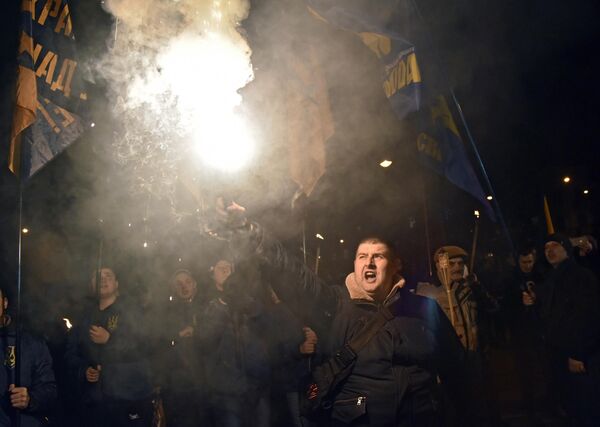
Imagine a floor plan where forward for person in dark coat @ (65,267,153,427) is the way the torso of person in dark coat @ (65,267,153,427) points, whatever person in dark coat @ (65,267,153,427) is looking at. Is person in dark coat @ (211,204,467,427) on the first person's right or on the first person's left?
on the first person's left

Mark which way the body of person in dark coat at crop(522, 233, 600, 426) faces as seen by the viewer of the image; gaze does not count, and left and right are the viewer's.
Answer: facing the viewer and to the left of the viewer

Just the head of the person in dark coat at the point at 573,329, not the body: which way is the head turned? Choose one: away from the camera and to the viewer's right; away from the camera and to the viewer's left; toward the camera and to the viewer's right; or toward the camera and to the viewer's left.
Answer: toward the camera and to the viewer's left

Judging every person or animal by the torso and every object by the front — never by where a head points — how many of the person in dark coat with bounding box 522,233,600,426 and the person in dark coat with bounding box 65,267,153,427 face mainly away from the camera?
0

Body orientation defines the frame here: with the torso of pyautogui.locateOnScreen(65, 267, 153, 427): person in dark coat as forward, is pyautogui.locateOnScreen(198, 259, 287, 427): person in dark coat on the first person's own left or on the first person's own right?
on the first person's own left

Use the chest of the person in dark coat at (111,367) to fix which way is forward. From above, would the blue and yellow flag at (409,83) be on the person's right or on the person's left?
on the person's left

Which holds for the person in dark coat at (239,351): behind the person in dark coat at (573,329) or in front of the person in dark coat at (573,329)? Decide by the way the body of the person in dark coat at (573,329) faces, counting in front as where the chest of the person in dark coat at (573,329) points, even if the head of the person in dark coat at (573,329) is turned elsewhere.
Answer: in front
